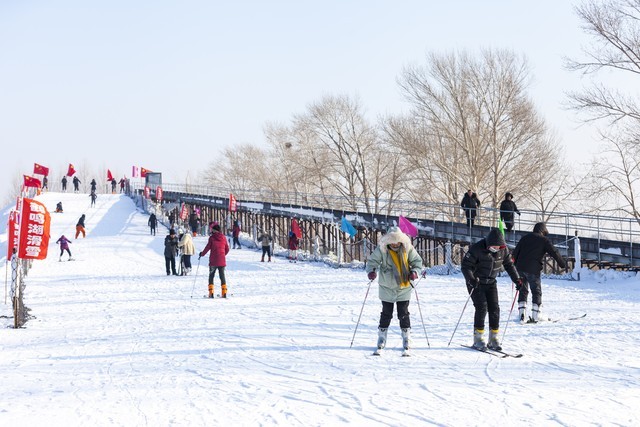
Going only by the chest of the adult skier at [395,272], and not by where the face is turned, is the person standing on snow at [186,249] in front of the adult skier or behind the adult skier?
behind

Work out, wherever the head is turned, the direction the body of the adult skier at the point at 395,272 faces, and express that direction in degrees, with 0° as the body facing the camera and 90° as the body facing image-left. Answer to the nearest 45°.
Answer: approximately 0°

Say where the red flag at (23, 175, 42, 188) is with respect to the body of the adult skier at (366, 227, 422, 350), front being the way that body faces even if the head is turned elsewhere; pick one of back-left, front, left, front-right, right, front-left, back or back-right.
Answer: back-right

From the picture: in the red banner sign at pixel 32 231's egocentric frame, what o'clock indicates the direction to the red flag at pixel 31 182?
The red flag is roughly at 6 o'clock from the red banner sign.

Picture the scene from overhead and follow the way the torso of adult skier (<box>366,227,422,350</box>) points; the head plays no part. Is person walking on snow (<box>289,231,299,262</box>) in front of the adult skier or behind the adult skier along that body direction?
behind

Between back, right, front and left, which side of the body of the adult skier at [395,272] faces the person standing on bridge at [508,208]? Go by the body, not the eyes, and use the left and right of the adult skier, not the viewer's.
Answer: back

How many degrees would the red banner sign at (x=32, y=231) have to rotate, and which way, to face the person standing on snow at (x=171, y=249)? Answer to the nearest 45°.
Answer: approximately 135° to its left

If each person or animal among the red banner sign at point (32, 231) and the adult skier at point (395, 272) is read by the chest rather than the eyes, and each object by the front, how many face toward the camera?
2

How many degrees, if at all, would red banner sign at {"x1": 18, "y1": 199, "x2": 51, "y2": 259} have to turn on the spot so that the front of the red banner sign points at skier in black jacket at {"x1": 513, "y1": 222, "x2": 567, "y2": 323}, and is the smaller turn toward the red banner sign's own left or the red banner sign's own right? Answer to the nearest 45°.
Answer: approximately 45° to the red banner sign's own left

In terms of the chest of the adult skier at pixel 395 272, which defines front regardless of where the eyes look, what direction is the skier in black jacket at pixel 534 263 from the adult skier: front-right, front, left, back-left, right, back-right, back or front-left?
back-left
